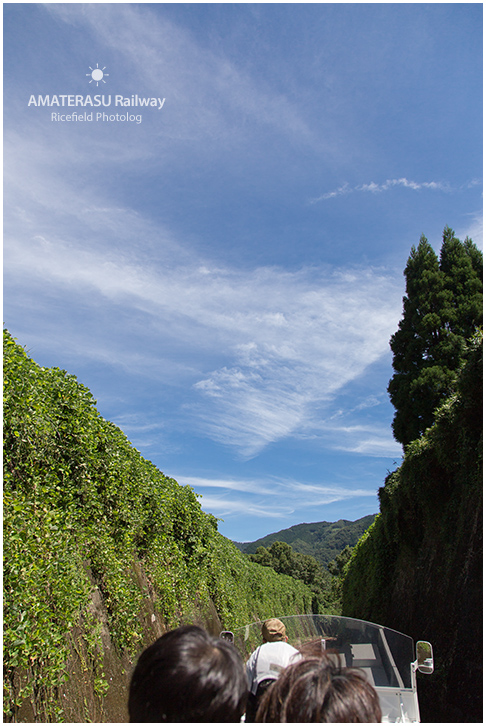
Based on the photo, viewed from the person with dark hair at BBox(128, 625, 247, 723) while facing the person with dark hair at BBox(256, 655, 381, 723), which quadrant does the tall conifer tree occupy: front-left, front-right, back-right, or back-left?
front-left

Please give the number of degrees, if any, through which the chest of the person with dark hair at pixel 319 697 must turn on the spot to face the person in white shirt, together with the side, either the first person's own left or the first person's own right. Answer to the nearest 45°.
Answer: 0° — they already face them

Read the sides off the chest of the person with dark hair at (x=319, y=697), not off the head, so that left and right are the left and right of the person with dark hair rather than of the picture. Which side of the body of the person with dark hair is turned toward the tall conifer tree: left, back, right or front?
front

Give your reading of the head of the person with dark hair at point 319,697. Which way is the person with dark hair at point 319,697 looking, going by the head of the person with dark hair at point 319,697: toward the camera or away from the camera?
away from the camera

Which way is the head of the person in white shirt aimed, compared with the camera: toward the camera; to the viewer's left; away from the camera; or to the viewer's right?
away from the camera

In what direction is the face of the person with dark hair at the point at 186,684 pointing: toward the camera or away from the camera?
away from the camera

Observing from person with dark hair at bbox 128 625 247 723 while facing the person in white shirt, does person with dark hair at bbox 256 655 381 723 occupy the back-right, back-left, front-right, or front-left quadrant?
front-right

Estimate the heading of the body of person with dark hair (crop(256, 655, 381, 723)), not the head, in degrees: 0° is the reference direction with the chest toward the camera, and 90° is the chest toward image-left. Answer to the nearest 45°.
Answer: approximately 180°

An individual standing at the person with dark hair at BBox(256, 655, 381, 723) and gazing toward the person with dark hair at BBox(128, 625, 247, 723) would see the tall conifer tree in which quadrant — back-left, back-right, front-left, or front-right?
back-right
